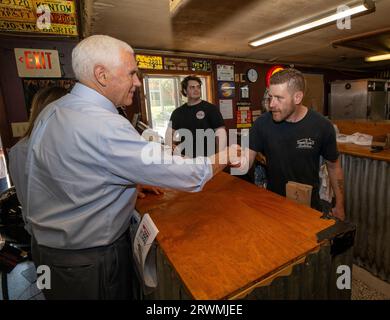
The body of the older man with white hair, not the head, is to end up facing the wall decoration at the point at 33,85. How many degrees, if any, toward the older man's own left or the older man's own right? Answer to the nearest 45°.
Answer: approximately 45° to the older man's own left

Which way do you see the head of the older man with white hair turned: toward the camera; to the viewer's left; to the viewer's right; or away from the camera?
to the viewer's right

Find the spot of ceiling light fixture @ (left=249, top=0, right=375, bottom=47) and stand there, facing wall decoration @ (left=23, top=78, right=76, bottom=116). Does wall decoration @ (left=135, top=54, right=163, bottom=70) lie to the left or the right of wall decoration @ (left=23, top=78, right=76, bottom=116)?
right
